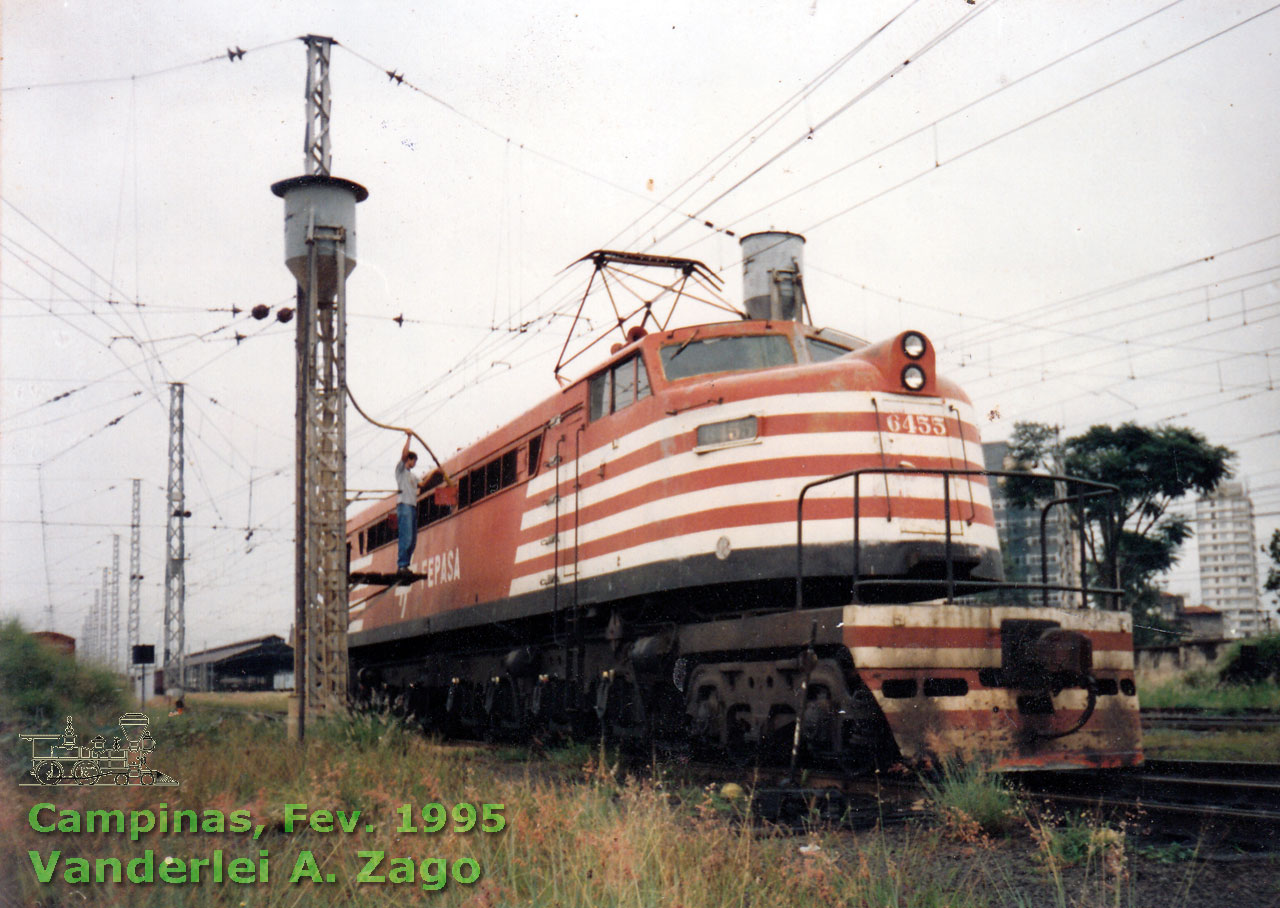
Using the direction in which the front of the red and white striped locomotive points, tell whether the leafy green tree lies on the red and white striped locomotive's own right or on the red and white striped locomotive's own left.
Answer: on the red and white striped locomotive's own left

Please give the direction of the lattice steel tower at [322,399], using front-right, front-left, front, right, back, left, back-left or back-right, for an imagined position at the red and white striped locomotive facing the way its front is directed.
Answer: back

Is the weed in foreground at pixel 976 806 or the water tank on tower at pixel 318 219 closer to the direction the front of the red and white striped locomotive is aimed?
the weed in foreground

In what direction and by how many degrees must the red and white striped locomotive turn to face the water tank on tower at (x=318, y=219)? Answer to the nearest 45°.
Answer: approximately 180°

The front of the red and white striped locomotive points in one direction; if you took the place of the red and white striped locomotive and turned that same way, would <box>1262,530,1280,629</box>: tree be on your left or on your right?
on your left

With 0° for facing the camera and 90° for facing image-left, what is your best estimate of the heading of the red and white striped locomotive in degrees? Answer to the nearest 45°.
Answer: approximately 315°

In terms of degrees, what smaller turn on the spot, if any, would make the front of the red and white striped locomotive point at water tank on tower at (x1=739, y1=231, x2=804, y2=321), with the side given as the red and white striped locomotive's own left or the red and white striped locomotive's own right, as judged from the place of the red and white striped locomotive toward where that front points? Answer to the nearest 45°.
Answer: approximately 135° to the red and white striped locomotive's own left

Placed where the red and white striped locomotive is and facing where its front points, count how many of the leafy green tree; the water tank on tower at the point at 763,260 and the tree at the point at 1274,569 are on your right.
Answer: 0

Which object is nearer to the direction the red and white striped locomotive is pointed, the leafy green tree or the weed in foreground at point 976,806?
the weed in foreground
